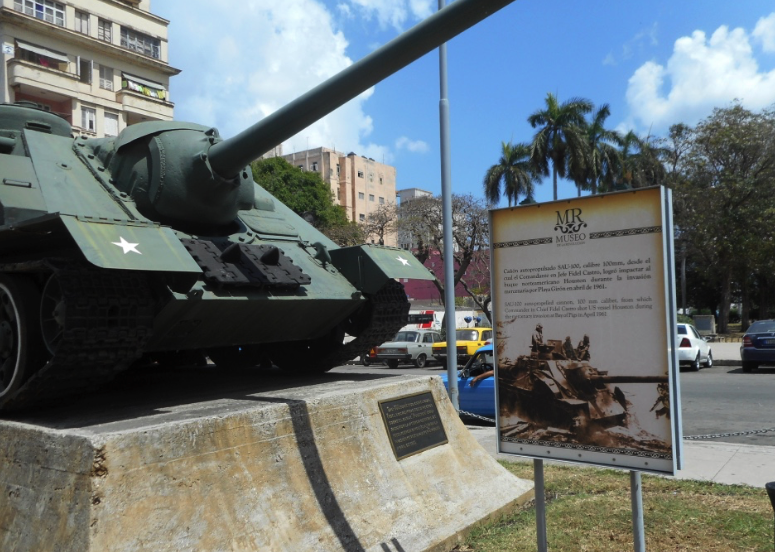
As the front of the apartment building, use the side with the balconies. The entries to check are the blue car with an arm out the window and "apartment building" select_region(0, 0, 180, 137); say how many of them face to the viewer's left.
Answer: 1

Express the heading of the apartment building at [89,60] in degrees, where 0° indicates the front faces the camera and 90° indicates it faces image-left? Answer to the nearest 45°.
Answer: approximately 315°

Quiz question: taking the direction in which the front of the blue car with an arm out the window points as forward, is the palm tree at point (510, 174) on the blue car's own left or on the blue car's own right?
on the blue car's own right

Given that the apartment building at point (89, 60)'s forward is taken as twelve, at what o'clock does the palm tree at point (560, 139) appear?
The palm tree is roughly at 11 o'clock from the apartment building.

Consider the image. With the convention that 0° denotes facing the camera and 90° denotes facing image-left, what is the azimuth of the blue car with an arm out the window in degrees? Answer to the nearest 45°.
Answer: approximately 90°

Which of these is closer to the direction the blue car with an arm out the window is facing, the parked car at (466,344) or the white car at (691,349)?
the parked car

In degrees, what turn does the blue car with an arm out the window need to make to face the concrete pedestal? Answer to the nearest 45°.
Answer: approximately 90° to its left

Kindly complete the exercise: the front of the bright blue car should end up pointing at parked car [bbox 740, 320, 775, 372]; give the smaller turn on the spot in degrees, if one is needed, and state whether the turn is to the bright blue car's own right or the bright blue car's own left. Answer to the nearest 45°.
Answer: approximately 135° to the bright blue car's own right
